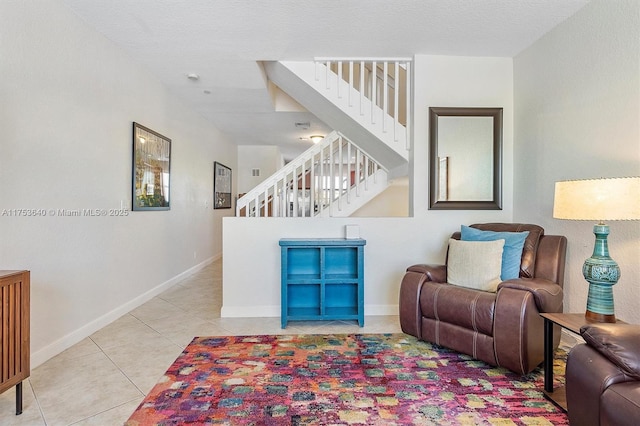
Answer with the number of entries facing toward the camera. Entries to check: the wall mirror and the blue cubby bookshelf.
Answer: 2

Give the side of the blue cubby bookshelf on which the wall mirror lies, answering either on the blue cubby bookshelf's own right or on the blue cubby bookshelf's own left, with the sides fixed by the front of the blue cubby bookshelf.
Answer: on the blue cubby bookshelf's own left

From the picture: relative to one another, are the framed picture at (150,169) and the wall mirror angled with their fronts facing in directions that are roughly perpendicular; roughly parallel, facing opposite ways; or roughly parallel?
roughly perpendicular

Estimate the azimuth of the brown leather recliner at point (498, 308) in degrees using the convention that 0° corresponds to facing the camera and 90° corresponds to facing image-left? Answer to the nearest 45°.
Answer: approximately 45°

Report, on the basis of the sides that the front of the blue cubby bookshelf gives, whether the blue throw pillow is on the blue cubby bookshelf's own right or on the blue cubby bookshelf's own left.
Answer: on the blue cubby bookshelf's own left

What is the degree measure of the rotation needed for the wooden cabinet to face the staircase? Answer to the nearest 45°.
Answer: approximately 45° to its left

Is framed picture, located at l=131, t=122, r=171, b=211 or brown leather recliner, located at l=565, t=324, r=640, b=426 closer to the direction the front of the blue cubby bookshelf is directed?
the brown leather recliner

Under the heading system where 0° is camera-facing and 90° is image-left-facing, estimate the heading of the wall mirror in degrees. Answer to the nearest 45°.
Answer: approximately 0°

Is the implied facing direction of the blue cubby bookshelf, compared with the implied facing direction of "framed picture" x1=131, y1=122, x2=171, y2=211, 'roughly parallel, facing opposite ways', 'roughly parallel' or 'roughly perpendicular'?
roughly perpendicular
